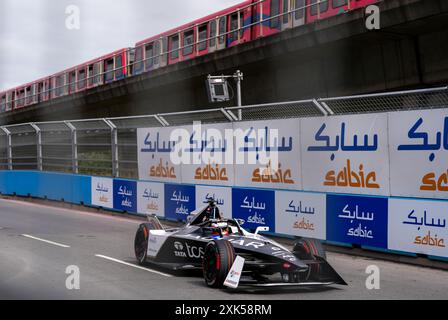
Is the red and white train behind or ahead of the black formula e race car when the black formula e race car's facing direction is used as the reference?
behind

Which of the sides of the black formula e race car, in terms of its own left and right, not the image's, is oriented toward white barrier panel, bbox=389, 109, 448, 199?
left

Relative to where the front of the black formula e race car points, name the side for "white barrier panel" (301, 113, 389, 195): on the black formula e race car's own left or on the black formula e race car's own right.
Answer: on the black formula e race car's own left

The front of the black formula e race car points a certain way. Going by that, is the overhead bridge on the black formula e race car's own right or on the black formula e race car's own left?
on the black formula e race car's own left

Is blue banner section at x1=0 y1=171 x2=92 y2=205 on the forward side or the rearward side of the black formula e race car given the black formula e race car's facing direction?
on the rearward side

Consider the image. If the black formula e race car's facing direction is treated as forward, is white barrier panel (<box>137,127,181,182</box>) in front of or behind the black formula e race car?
behind

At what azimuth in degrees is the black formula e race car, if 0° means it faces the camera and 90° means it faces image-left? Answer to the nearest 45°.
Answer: approximately 315°

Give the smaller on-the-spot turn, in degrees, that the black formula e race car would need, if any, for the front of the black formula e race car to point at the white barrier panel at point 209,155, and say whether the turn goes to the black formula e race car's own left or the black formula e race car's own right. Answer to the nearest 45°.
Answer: approximately 135° to the black formula e race car's own left
